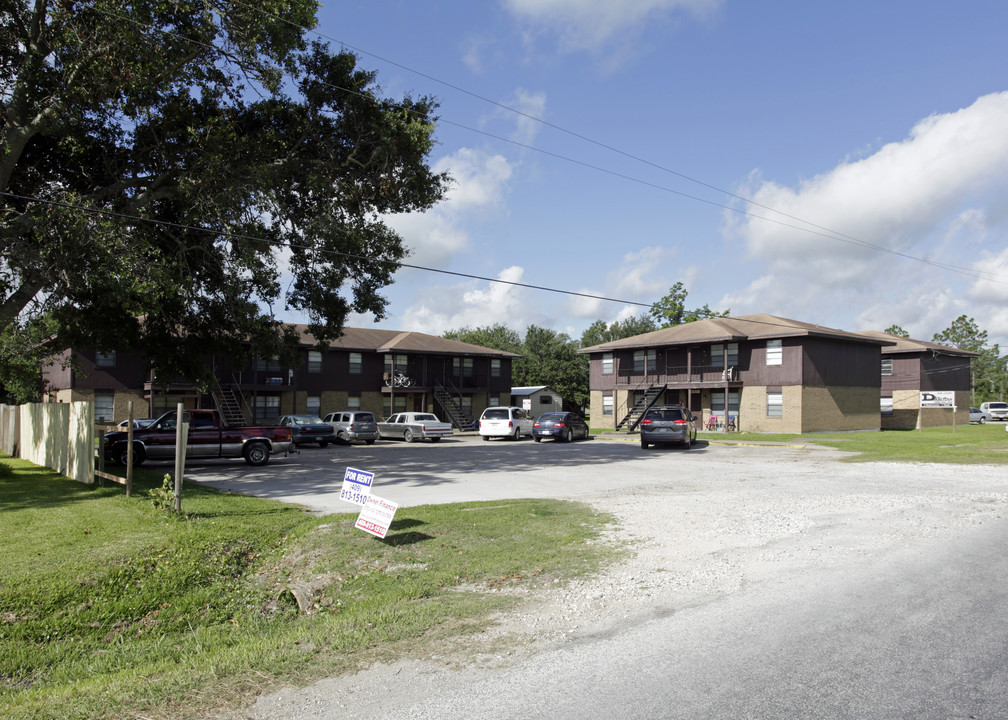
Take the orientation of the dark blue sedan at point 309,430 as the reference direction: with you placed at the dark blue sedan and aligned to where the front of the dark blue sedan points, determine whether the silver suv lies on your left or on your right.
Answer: on your right

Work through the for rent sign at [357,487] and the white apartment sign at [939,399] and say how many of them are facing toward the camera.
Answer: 2

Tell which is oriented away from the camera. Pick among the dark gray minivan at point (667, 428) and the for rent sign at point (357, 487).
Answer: the dark gray minivan

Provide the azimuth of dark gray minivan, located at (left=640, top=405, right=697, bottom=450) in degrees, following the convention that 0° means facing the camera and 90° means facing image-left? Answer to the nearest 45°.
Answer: approximately 180°

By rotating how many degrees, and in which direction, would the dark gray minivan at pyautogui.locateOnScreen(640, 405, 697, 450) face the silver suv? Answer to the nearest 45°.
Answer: approximately 90° to its left

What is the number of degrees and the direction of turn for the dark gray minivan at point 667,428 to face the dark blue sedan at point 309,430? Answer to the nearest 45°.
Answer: approximately 90° to its left

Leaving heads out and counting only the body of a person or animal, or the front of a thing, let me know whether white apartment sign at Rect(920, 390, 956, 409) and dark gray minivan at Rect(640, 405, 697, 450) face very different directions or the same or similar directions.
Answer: very different directions
